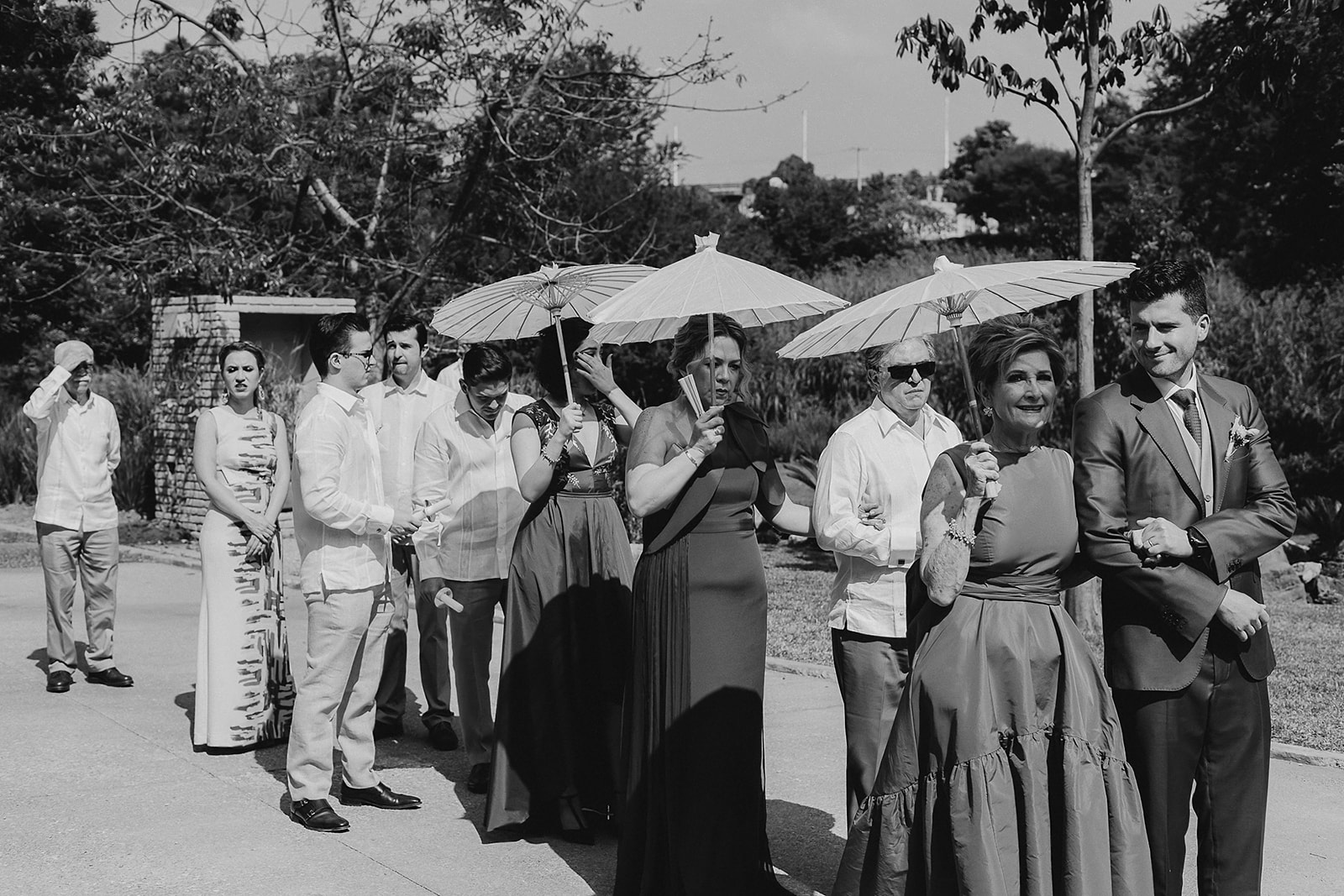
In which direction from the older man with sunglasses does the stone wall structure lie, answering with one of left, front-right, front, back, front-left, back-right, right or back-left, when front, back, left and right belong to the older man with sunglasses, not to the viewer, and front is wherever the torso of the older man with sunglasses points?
back

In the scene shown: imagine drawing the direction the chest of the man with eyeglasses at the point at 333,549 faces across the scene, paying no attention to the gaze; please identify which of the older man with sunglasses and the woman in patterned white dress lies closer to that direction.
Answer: the older man with sunglasses

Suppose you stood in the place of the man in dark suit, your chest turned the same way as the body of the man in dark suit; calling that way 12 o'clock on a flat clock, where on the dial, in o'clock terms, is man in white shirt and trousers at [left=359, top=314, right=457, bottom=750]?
The man in white shirt and trousers is roughly at 4 o'clock from the man in dark suit.

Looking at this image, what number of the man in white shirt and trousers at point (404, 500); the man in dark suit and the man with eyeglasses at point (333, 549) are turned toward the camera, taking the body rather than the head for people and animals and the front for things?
2

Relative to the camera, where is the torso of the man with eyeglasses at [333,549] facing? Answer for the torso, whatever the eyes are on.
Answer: to the viewer's right

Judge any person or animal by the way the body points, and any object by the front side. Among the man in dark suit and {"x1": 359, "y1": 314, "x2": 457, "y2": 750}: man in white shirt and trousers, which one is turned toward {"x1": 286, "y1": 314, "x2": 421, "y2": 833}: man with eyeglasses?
the man in white shirt and trousers

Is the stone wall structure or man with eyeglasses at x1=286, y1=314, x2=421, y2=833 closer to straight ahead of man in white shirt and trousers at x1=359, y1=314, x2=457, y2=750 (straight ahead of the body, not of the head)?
the man with eyeglasses

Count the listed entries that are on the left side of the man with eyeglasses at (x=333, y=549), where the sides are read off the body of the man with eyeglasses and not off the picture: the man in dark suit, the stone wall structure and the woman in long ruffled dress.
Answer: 1

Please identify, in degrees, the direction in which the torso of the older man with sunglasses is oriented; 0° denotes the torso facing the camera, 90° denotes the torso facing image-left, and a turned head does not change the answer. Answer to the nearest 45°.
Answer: approximately 315°

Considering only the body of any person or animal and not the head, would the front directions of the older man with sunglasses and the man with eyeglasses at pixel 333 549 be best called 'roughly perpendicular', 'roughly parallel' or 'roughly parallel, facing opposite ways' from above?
roughly perpendicular

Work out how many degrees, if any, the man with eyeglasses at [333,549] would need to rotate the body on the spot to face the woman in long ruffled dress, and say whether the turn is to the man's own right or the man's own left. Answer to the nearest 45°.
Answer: approximately 45° to the man's own right

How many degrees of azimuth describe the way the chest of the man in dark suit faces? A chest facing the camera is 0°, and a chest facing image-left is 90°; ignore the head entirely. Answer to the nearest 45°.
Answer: approximately 0°

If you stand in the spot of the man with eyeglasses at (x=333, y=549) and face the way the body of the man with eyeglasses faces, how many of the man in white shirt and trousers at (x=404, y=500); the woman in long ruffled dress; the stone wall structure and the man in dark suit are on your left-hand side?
2

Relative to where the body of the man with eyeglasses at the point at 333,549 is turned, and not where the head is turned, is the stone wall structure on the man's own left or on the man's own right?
on the man's own left

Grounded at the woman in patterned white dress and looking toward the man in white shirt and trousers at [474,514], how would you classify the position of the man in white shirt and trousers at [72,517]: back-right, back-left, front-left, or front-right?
back-left

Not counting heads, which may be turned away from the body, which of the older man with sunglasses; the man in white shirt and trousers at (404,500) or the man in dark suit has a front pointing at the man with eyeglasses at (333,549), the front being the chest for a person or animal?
the man in white shirt and trousers
